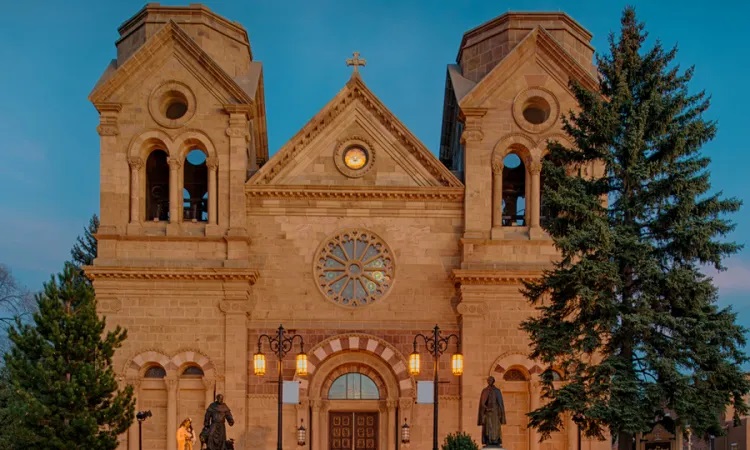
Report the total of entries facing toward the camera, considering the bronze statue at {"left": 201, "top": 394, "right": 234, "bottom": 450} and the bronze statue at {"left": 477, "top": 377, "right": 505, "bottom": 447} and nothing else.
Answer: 2

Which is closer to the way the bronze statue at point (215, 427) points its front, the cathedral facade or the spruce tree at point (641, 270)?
the spruce tree

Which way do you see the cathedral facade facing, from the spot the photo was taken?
facing the viewer

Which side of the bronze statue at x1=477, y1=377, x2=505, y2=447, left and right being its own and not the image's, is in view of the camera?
front

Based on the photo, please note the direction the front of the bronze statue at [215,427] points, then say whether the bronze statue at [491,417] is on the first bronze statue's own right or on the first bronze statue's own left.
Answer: on the first bronze statue's own left

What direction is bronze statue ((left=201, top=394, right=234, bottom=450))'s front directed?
toward the camera

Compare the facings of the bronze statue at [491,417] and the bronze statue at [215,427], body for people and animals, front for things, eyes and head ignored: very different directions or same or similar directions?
same or similar directions

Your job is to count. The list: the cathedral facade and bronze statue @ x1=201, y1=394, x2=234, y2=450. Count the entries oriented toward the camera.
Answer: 2

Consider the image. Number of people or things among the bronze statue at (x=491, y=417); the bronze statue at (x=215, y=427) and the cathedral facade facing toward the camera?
3

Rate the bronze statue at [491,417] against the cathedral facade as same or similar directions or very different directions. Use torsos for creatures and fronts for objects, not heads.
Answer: same or similar directions
